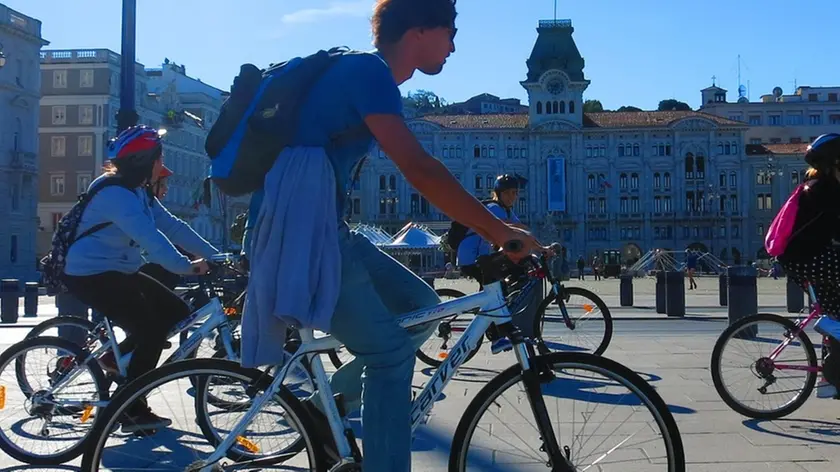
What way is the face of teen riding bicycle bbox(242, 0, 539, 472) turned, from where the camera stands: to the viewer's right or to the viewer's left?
to the viewer's right

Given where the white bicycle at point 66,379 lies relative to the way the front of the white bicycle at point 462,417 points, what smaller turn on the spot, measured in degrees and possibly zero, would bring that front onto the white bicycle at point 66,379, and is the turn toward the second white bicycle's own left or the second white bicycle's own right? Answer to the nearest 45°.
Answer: approximately 135° to the second white bicycle's own left

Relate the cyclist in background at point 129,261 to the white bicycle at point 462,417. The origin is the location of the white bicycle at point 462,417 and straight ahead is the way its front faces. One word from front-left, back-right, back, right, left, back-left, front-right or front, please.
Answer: back-left

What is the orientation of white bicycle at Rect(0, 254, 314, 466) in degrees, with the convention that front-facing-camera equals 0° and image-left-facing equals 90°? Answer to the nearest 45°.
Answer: approximately 270°

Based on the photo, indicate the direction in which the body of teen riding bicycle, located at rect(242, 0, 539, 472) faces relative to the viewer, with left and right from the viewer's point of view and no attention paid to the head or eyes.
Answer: facing to the right of the viewer

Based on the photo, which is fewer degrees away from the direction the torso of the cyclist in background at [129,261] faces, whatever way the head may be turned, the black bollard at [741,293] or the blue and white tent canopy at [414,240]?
the black bollard

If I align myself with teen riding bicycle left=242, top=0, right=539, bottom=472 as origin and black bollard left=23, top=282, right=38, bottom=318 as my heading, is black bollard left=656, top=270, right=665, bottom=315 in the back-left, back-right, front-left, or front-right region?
front-right

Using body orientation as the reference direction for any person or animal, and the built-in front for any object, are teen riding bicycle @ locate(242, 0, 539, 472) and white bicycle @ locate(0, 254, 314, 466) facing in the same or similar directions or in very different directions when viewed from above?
same or similar directions

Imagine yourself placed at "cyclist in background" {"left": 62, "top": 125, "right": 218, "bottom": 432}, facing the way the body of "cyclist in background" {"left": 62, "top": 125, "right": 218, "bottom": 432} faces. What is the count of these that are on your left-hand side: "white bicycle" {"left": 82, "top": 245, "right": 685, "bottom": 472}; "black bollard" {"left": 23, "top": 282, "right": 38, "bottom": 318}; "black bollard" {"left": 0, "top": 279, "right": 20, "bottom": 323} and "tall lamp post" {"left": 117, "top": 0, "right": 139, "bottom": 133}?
3

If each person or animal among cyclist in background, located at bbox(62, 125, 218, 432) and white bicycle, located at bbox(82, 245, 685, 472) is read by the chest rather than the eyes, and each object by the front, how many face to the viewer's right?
2

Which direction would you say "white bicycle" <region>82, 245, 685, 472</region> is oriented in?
to the viewer's right

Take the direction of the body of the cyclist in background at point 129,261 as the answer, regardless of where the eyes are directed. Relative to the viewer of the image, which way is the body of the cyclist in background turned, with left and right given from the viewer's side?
facing to the right of the viewer

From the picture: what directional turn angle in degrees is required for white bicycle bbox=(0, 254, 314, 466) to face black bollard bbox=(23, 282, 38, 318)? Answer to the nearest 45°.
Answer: approximately 90° to its left
